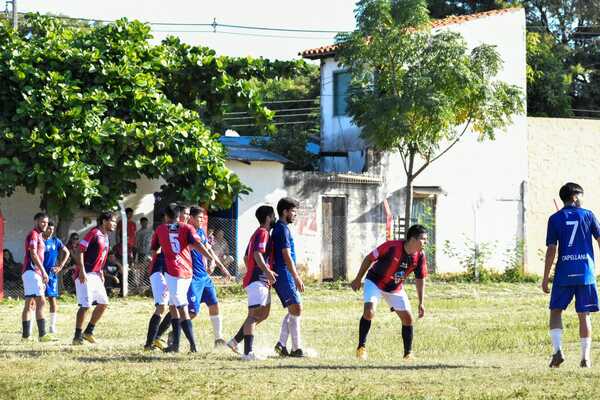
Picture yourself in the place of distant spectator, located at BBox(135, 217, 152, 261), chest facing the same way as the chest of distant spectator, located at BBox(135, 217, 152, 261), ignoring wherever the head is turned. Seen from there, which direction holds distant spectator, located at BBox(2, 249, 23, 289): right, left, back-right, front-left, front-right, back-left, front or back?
right

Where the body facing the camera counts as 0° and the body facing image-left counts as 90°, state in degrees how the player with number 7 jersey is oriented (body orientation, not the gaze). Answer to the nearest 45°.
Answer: approximately 180°

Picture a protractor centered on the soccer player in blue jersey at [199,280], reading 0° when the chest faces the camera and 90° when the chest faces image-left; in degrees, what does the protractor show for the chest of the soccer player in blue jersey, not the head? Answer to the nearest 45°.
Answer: approximately 315°

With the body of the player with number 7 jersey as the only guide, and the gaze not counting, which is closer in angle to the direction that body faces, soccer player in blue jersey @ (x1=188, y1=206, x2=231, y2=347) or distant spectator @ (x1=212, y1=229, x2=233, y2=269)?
the distant spectator

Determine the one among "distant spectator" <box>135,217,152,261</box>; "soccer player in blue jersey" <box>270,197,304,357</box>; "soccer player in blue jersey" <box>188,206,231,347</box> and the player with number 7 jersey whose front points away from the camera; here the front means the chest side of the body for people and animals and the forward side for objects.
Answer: the player with number 7 jersey

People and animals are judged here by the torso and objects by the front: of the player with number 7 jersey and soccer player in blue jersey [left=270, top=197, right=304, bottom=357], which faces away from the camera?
the player with number 7 jersey

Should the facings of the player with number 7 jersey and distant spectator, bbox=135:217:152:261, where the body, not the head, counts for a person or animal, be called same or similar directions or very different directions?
very different directions

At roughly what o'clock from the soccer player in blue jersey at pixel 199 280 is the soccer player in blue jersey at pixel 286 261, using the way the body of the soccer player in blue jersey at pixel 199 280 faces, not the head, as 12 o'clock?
the soccer player in blue jersey at pixel 286 261 is roughly at 12 o'clock from the soccer player in blue jersey at pixel 199 280.

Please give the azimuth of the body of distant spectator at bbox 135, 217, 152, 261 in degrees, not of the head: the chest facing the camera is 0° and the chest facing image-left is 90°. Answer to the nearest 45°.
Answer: approximately 0°

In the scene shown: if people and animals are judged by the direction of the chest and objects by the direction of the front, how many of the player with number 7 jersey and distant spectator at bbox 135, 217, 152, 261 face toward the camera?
1

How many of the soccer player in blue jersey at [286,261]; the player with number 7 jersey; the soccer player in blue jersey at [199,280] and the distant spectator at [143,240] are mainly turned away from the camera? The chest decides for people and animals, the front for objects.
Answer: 1

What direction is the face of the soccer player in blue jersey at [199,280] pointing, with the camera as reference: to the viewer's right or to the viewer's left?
to the viewer's right
